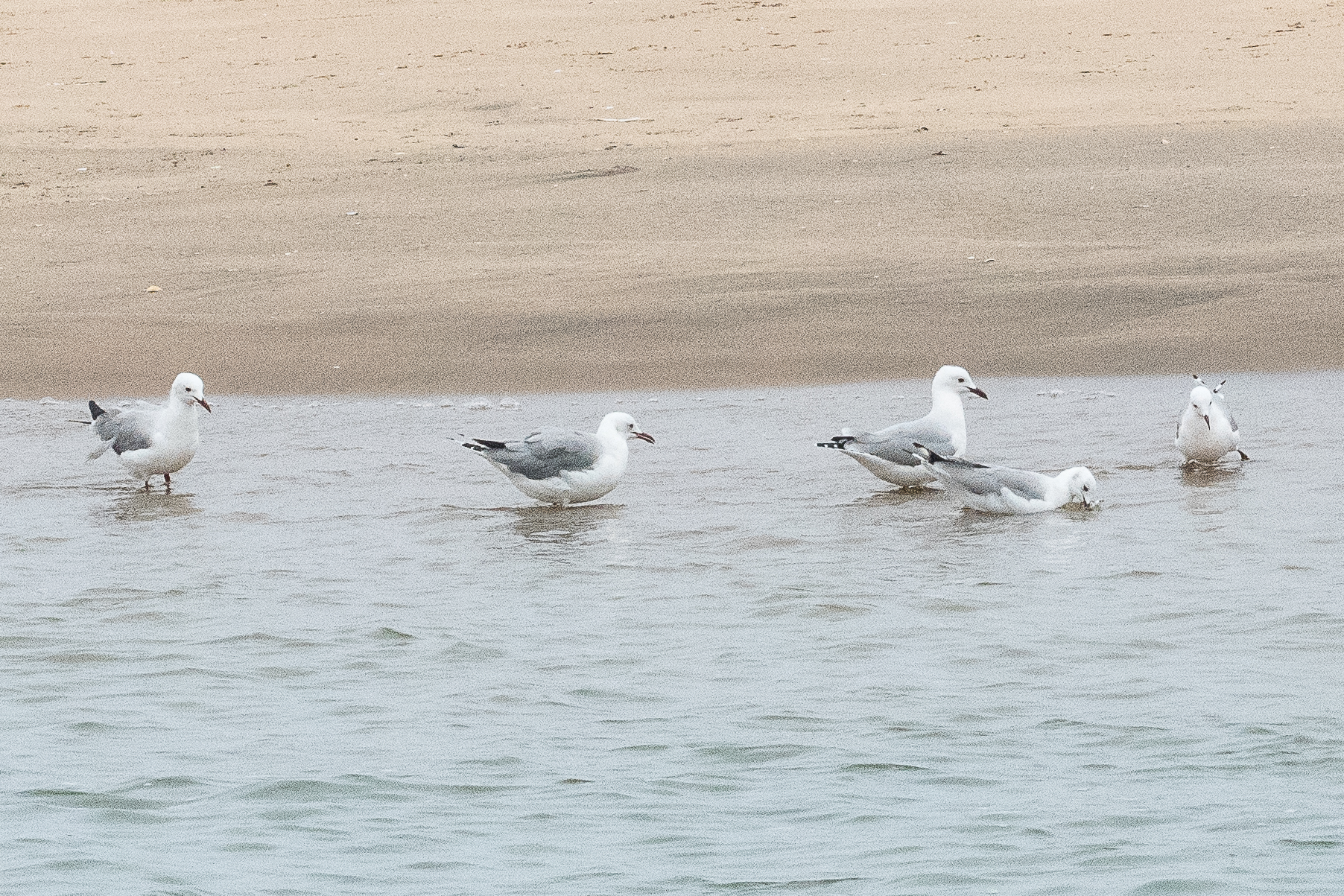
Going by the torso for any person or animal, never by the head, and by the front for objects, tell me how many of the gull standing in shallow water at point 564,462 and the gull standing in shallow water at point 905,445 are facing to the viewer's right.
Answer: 2

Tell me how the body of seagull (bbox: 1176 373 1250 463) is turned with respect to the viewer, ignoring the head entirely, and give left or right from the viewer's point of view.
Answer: facing the viewer

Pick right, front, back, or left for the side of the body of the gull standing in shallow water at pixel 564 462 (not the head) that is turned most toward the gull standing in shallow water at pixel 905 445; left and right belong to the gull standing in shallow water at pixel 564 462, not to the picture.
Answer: front

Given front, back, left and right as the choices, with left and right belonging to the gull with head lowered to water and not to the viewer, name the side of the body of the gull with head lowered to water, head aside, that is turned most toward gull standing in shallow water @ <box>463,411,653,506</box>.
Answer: back

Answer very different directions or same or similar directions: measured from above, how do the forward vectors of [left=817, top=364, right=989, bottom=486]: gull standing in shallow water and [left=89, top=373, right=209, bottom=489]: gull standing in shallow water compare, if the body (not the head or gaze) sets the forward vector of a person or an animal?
same or similar directions

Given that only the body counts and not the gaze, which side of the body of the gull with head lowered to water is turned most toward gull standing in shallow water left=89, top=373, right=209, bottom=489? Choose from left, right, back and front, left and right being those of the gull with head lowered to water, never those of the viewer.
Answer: back

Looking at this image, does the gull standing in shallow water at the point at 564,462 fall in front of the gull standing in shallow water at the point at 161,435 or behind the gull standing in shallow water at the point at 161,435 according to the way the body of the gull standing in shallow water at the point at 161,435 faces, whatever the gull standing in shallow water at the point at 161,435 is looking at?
in front

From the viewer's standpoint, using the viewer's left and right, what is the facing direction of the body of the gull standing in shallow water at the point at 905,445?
facing to the right of the viewer

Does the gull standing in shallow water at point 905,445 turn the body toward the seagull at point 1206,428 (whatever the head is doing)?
yes

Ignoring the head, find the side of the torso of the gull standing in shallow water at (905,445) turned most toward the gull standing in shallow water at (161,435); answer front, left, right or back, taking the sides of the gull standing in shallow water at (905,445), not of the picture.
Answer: back

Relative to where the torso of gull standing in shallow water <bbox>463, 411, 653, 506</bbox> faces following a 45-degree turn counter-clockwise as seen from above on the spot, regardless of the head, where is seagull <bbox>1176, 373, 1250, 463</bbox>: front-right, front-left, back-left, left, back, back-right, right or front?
front-right

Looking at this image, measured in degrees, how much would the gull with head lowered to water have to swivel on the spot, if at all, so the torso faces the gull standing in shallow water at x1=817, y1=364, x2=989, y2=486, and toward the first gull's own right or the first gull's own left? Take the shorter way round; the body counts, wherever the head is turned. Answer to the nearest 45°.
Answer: approximately 135° to the first gull's own left

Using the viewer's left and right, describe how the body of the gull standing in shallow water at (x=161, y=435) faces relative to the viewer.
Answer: facing the viewer and to the right of the viewer

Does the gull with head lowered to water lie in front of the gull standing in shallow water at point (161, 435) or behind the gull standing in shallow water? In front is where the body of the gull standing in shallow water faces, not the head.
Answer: in front

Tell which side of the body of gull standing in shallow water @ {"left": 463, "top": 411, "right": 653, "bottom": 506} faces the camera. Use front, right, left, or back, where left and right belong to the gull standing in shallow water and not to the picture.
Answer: right

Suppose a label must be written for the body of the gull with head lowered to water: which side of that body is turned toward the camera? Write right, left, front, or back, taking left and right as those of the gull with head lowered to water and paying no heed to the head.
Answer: right

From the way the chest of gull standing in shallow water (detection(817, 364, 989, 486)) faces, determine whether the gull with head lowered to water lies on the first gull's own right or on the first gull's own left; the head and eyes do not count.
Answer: on the first gull's own right

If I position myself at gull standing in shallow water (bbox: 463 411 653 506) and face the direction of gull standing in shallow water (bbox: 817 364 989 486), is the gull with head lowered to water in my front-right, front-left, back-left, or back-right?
front-right
